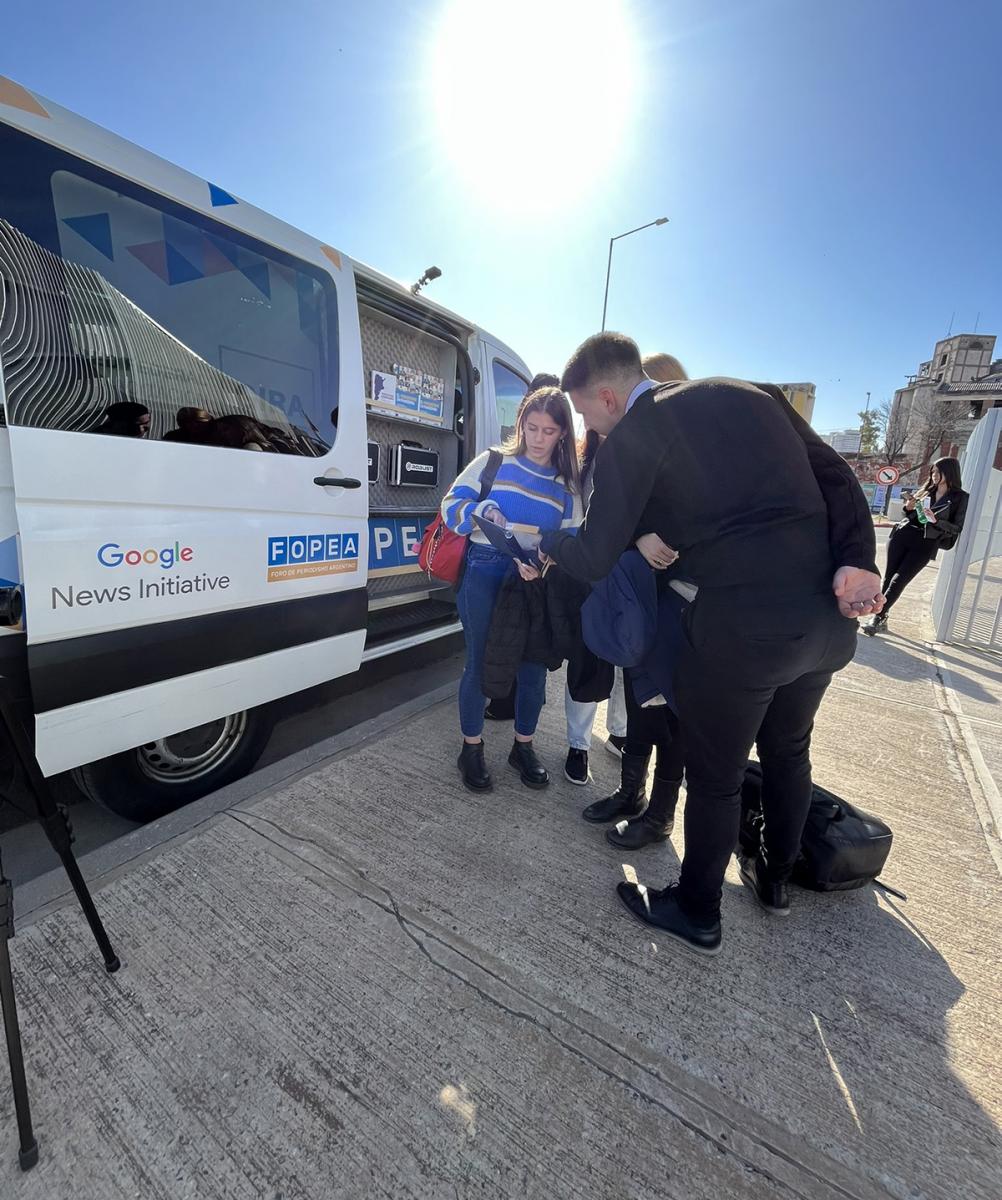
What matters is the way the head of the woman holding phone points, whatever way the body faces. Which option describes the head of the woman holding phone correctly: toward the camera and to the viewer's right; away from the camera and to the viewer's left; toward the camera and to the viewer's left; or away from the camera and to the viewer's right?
toward the camera and to the viewer's left

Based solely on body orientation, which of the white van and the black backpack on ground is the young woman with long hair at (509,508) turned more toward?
the black backpack on ground

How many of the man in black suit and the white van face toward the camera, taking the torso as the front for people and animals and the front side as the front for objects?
0

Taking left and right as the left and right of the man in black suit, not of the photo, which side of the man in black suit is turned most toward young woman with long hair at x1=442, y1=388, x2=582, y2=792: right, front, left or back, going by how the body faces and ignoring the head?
front

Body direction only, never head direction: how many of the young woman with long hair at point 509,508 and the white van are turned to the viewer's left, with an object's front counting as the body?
0

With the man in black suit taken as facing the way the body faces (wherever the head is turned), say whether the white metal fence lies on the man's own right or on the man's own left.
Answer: on the man's own right

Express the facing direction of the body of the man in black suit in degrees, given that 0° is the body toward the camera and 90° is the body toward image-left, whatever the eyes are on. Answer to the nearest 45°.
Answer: approximately 135°

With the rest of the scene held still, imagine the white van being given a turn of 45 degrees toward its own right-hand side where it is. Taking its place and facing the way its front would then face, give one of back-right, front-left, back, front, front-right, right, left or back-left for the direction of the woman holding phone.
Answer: front

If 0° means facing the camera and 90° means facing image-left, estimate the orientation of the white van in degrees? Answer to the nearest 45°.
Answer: approximately 225°

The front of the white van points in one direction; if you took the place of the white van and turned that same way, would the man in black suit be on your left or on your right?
on your right

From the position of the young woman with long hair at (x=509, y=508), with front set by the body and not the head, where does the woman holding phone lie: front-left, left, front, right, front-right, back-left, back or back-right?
left

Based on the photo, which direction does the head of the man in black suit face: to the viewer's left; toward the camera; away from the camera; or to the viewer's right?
to the viewer's left

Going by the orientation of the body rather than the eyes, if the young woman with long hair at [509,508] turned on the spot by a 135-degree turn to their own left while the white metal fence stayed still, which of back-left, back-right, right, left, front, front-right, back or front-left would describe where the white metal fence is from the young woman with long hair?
front-right
